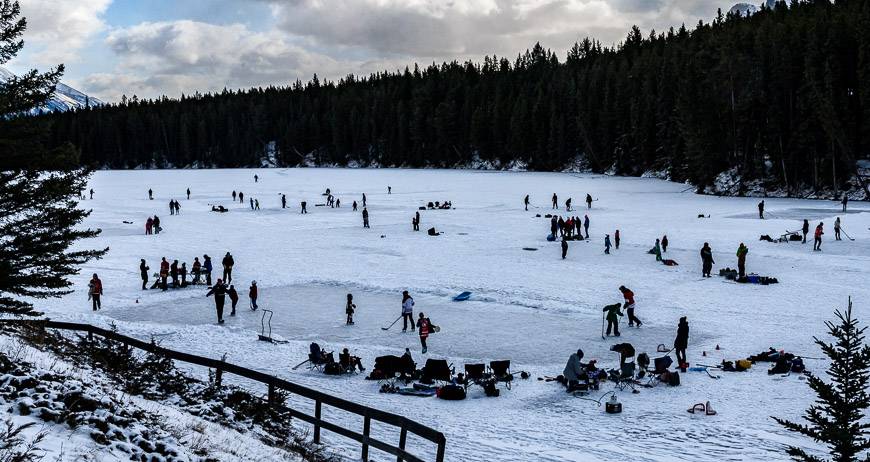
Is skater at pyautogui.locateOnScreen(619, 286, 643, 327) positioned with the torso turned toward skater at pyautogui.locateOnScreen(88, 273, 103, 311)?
yes

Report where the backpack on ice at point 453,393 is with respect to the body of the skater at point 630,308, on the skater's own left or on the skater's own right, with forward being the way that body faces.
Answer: on the skater's own left

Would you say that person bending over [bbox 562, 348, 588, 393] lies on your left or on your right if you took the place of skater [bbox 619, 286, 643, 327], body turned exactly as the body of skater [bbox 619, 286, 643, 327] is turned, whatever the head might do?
on your left

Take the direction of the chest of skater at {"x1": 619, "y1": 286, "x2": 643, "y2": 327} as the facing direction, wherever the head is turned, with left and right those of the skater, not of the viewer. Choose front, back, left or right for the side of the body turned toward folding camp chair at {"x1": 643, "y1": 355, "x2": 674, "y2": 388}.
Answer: left

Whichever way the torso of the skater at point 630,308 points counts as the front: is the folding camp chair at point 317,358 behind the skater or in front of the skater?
in front

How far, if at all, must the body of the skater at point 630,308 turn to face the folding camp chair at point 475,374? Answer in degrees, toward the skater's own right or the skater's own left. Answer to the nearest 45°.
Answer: approximately 45° to the skater's own left

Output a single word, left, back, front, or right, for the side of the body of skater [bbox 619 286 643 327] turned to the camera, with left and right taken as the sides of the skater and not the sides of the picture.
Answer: left

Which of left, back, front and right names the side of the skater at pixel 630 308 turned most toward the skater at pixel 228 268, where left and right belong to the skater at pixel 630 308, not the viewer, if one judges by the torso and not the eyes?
front

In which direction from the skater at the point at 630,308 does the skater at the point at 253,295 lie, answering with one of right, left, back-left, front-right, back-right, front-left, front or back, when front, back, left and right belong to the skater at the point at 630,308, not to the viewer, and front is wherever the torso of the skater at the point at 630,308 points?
front

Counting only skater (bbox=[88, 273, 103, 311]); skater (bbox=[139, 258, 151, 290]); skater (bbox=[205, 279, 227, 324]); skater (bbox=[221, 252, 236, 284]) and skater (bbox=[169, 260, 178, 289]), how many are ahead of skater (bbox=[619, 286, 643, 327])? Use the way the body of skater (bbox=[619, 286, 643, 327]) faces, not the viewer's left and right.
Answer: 5

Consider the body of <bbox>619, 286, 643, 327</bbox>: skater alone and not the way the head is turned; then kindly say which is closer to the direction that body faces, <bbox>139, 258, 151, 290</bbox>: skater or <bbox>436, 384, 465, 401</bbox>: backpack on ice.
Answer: the skater

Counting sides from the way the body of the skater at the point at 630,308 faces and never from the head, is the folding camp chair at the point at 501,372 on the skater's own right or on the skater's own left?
on the skater's own left

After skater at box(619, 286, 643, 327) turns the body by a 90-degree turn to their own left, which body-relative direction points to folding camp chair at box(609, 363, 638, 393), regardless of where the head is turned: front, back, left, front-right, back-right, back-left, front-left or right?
front

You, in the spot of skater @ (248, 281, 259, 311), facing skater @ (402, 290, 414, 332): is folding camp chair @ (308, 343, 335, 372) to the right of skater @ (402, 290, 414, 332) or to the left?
right

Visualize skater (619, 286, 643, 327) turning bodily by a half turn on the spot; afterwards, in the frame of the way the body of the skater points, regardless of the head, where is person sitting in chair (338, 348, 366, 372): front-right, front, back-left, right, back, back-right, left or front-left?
back-right

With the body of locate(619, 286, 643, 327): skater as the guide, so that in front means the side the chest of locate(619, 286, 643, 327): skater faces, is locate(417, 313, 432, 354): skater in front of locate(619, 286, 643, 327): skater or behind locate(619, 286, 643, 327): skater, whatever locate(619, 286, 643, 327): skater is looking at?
in front

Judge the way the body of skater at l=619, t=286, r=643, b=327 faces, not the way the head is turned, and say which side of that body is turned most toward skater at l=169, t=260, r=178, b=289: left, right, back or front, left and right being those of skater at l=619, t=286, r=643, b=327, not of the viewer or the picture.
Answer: front
